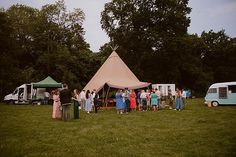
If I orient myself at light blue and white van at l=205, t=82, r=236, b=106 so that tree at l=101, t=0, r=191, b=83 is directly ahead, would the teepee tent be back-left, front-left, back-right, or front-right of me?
front-left

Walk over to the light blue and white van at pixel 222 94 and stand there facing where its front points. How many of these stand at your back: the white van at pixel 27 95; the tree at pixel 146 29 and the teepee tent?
0

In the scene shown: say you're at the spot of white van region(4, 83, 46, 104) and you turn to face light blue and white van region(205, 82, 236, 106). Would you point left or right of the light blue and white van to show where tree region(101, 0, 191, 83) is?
left

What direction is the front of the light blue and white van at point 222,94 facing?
to the viewer's left

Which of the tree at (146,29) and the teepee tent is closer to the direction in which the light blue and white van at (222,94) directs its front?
the teepee tent

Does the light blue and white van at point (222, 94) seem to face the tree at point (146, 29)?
no

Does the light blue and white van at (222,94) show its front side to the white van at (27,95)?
yes

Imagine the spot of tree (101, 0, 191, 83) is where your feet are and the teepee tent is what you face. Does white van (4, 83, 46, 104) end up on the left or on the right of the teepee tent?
right

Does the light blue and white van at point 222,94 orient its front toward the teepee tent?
yes

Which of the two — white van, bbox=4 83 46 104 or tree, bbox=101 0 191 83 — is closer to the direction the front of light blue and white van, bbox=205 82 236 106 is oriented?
the white van
